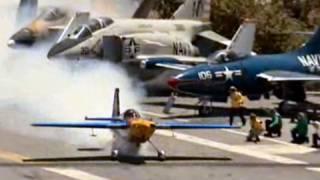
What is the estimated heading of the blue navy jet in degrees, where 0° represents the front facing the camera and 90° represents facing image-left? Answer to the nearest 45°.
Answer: approximately 90°

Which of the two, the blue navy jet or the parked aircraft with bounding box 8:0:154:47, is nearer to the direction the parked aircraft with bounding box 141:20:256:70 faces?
the parked aircraft

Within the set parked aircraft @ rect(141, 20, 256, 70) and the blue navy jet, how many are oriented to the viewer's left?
2

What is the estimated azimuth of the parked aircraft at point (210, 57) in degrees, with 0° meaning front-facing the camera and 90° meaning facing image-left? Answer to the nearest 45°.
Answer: approximately 90°

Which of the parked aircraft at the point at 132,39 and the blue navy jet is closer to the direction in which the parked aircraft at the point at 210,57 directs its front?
the parked aircraft
